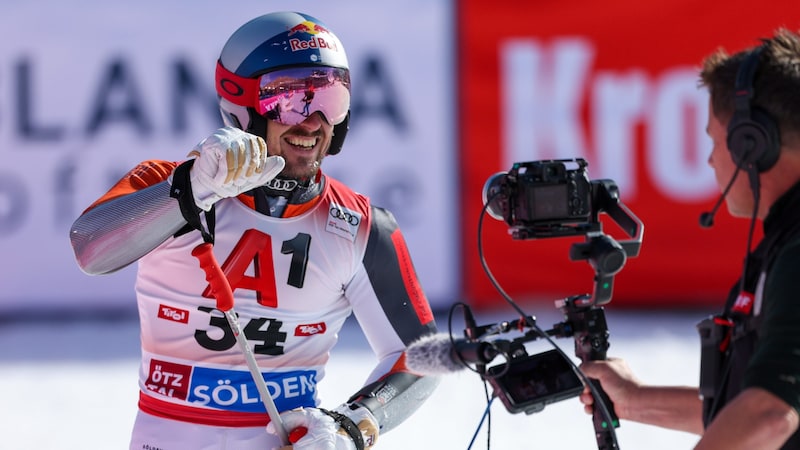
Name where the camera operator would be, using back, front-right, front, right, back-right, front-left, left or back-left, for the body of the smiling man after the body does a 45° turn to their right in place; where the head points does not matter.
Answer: left

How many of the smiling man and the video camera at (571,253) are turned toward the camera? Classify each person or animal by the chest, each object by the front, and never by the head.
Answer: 1

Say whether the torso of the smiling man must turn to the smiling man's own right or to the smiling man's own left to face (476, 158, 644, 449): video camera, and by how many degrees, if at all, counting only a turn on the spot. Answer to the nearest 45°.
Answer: approximately 45° to the smiling man's own left

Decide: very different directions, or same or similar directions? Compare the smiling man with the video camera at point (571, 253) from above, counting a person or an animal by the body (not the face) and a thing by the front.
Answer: very different directions

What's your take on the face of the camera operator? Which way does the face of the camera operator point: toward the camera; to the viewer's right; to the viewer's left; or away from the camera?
to the viewer's left

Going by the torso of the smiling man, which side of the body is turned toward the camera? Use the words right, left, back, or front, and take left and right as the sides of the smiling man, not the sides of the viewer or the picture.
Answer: front

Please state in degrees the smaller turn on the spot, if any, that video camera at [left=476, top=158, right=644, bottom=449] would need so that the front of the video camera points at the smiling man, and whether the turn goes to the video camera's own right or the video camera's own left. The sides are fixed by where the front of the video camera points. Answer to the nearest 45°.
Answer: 0° — it already faces them

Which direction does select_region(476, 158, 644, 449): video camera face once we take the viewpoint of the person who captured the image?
facing away from the viewer and to the left of the viewer
